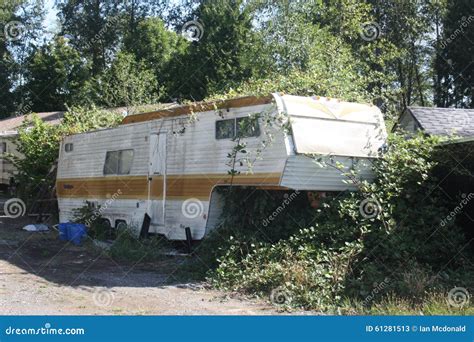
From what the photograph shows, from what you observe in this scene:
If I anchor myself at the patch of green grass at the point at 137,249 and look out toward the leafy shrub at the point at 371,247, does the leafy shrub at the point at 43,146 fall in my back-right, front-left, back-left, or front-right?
back-left

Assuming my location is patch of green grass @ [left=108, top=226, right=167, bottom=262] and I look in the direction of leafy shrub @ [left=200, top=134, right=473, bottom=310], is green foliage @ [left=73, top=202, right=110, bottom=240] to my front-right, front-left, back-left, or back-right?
back-left

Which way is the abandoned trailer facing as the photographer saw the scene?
facing the viewer and to the right of the viewer

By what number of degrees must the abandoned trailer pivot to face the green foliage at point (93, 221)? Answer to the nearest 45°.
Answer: approximately 180°

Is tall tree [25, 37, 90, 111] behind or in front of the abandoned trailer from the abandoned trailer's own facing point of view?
behind

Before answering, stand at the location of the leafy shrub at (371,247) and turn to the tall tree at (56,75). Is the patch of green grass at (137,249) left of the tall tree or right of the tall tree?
left

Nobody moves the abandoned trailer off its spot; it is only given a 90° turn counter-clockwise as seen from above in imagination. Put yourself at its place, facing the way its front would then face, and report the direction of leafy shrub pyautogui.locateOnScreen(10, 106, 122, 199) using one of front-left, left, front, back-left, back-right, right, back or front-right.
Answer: left

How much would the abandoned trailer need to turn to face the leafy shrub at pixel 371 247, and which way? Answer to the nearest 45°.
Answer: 0° — it already faces it
